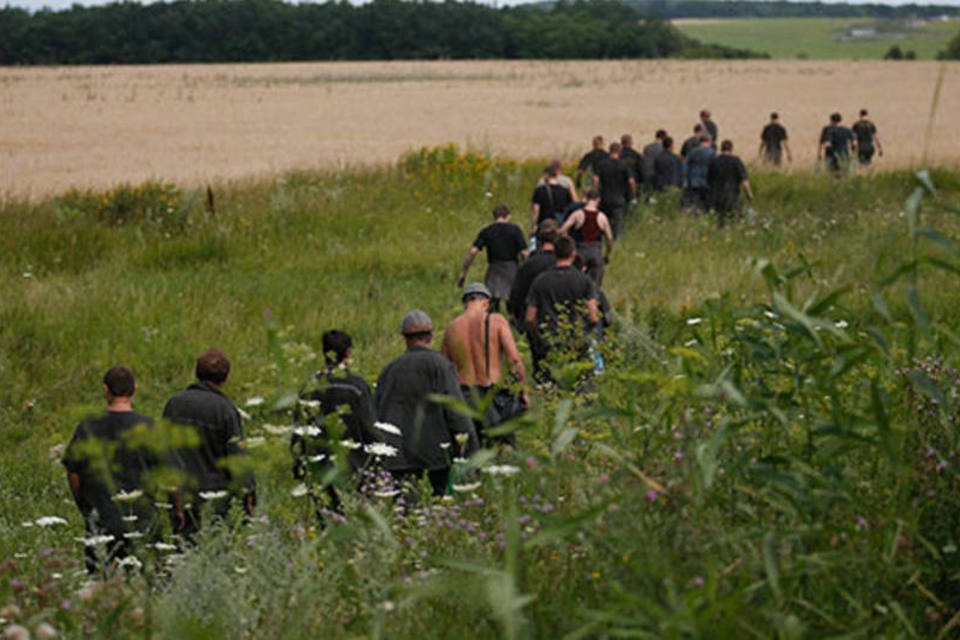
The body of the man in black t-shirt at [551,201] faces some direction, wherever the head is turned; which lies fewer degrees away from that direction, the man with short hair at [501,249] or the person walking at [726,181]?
the person walking

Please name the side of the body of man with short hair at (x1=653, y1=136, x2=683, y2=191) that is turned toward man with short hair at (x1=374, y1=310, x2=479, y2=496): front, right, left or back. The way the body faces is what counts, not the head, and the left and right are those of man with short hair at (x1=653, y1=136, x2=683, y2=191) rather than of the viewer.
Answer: back

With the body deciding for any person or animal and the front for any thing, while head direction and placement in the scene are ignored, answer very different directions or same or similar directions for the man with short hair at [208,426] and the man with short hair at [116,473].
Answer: same or similar directions

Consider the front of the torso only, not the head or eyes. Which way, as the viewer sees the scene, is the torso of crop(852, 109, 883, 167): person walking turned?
away from the camera

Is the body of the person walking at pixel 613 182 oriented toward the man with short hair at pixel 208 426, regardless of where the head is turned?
no

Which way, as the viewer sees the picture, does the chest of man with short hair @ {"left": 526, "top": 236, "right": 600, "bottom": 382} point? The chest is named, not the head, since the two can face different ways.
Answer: away from the camera

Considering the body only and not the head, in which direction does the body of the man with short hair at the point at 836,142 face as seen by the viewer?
away from the camera

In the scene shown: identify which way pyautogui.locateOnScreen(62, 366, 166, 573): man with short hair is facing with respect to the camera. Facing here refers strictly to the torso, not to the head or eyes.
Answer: away from the camera

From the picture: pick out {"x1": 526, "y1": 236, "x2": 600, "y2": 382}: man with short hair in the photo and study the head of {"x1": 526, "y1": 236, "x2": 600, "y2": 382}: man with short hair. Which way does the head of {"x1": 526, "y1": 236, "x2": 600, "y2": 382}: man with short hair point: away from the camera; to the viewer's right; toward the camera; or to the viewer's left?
away from the camera

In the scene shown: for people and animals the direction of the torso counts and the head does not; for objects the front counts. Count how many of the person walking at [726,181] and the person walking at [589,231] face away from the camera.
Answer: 2

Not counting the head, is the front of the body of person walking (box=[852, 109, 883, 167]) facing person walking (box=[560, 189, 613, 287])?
no

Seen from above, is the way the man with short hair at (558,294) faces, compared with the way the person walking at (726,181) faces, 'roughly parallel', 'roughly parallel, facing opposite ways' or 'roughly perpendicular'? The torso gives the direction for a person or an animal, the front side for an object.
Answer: roughly parallel

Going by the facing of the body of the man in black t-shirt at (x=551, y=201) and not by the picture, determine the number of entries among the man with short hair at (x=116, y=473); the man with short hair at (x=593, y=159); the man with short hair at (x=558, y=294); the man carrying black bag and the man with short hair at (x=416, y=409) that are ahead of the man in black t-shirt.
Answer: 1

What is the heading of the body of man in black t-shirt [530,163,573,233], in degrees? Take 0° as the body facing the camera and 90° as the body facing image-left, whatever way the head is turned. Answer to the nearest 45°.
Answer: approximately 180°

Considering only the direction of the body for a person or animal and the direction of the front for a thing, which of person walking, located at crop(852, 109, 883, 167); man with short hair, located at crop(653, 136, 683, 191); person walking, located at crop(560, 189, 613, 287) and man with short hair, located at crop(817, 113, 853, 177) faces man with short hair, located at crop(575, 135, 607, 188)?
person walking, located at crop(560, 189, 613, 287)

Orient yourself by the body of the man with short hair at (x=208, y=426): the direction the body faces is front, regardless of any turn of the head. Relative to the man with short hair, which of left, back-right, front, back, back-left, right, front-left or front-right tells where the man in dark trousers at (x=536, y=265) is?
front-right

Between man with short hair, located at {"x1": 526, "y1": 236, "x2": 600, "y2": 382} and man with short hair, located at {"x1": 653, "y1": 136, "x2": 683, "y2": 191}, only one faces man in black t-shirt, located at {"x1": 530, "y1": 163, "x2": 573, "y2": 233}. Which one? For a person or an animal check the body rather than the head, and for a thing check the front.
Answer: man with short hair, located at {"x1": 526, "y1": 236, "x2": 600, "y2": 382}

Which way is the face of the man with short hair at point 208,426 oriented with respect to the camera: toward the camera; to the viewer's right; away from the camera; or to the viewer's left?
away from the camera

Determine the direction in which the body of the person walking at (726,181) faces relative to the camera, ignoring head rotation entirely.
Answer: away from the camera

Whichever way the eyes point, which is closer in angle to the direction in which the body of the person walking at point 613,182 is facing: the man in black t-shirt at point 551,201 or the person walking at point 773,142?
the person walking

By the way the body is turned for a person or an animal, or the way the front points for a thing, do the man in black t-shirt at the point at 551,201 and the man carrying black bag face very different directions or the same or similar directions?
same or similar directions
